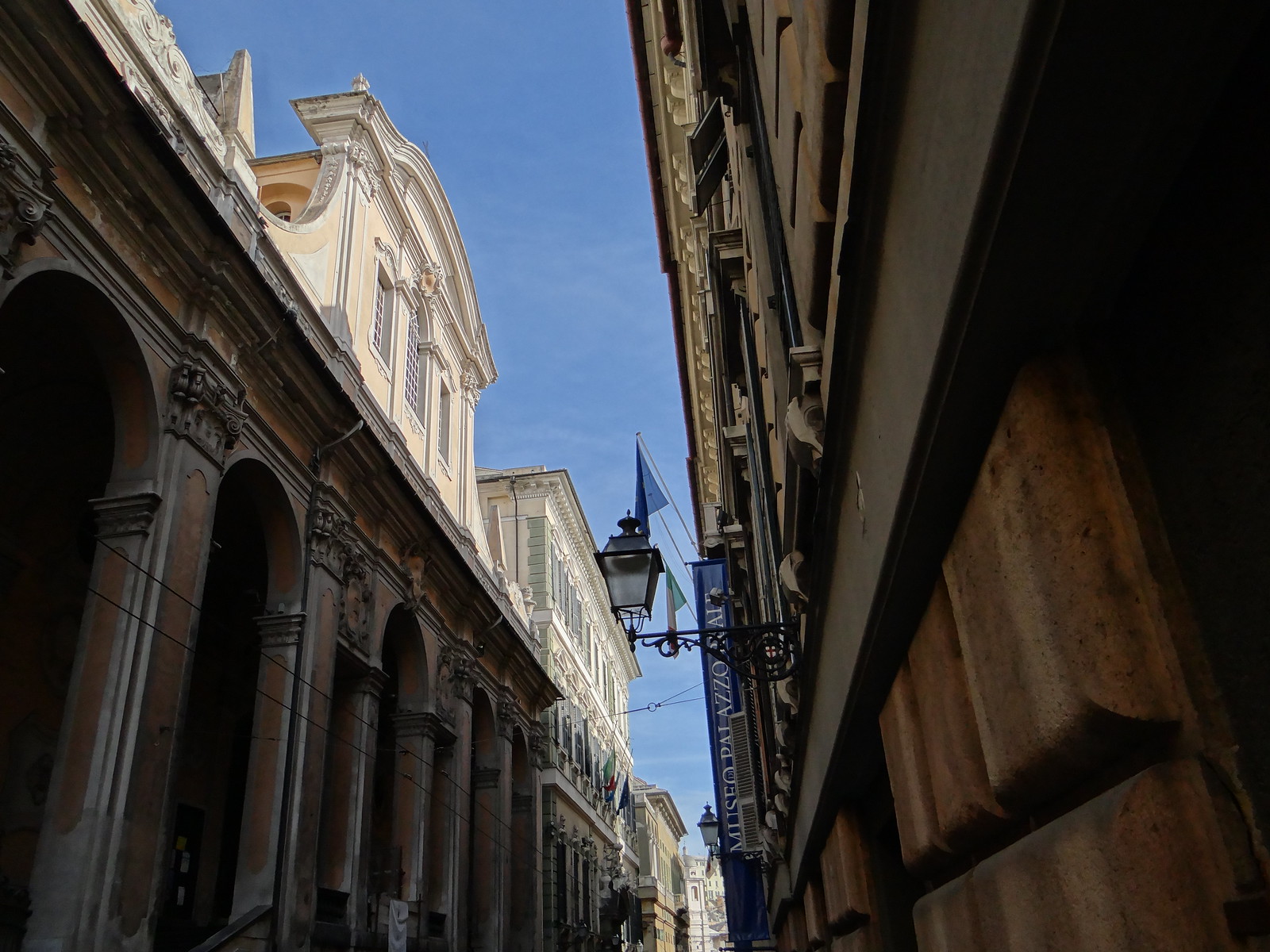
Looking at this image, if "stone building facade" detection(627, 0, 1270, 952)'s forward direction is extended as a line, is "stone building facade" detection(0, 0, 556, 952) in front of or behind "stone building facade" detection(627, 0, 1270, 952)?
in front

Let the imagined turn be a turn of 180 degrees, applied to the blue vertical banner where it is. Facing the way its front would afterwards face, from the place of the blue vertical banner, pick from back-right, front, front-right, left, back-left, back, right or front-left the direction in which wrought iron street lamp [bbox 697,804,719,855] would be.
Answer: front

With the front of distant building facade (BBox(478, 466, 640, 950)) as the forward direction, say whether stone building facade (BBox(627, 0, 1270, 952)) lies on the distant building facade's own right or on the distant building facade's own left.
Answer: on the distant building facade's own right

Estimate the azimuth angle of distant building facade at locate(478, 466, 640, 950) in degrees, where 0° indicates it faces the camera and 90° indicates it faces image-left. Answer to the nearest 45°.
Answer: approximately 270°

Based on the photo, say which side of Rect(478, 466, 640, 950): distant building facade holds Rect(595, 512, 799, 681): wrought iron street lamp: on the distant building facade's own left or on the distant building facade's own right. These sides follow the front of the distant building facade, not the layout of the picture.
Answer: on the distant building facade's own right

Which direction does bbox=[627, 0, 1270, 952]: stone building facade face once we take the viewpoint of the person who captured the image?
facing to the left of the viewer

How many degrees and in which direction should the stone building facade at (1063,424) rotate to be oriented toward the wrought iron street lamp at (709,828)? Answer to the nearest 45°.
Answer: approximately 90° to its right
